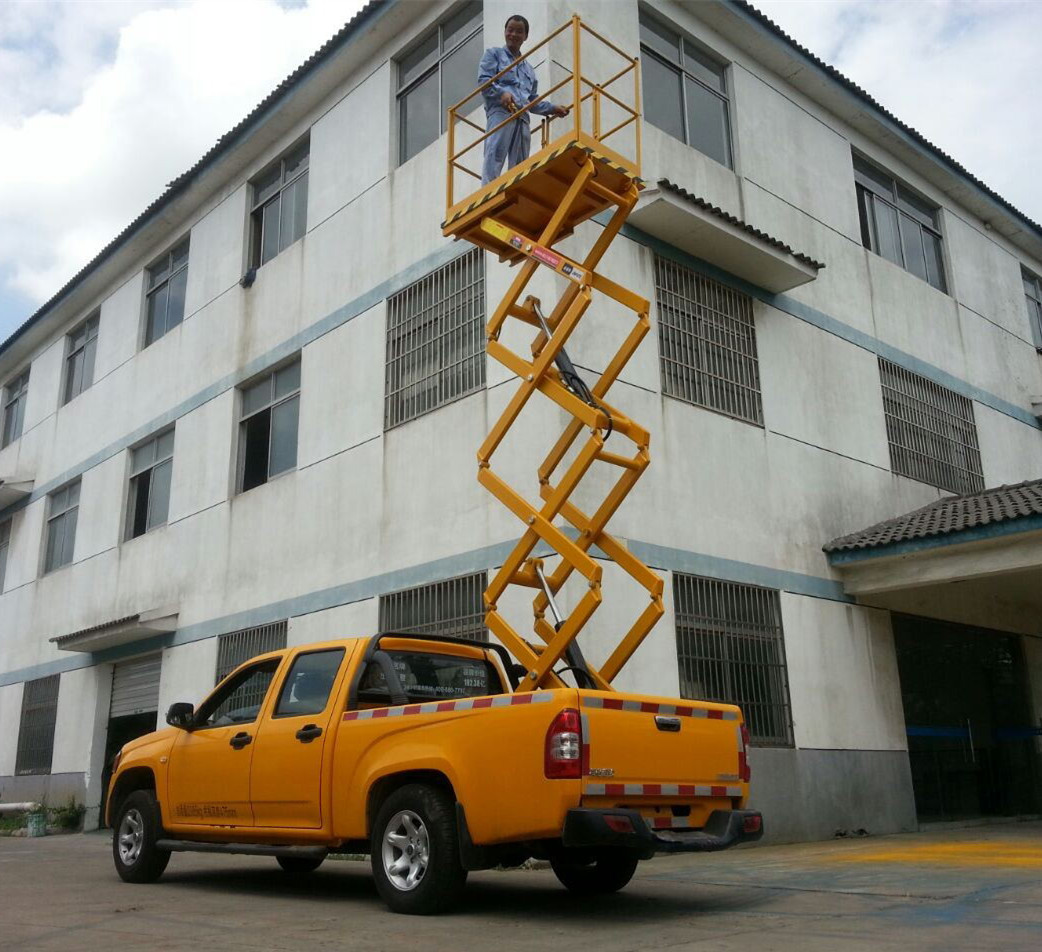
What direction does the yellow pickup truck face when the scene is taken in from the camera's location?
facing away from the viewer and to the left of the viewer

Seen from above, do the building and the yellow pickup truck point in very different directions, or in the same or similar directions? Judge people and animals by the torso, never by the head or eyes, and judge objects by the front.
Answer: very different directions

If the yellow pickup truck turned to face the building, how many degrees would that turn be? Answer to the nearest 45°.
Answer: approximately 90° to its right
